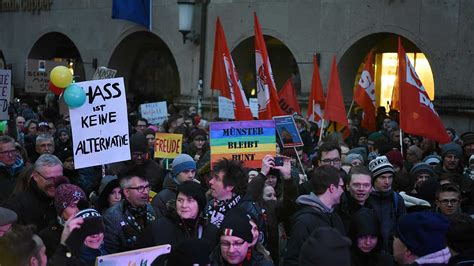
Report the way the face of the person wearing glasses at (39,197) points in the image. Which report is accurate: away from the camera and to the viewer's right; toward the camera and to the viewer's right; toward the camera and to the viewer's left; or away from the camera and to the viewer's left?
toward the camera and to the viewer's right

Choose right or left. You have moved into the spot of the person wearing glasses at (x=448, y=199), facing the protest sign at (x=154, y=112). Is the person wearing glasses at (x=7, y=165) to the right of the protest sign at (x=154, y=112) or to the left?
left

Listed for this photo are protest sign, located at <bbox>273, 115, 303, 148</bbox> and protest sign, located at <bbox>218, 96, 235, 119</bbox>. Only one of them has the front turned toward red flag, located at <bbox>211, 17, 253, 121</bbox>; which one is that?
protest sign, located at <bbox>218, 96, 235, 119</bbox>

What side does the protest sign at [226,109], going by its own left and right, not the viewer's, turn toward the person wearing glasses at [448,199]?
front

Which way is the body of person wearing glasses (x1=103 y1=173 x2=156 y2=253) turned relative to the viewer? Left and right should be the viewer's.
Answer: facing the viewer and to the right of the viewer

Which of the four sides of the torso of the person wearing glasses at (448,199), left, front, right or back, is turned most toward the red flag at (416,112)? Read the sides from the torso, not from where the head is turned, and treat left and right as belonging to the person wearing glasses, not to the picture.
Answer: back

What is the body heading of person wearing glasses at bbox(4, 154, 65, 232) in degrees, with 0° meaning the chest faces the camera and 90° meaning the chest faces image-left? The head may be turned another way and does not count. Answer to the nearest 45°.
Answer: approximately 315°

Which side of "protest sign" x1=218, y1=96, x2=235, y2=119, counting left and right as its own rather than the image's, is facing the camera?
front

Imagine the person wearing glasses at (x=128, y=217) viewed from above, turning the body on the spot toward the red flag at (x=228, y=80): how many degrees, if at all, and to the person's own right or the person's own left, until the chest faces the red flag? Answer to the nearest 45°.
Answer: approximately 135° to the person's own left

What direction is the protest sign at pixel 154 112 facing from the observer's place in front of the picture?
facing the viewer
